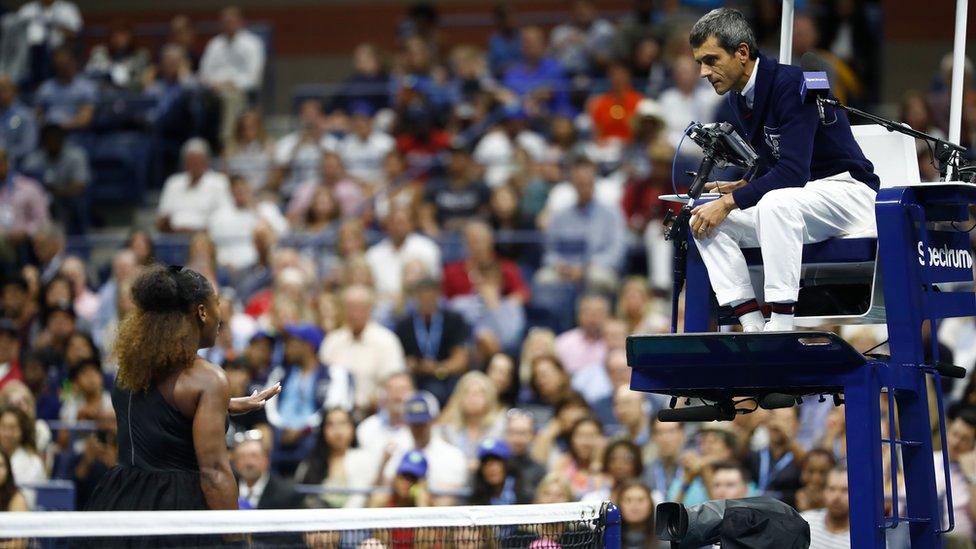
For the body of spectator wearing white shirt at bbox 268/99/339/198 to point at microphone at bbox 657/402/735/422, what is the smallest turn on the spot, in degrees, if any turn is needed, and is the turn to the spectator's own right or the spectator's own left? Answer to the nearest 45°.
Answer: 0° — they already face it

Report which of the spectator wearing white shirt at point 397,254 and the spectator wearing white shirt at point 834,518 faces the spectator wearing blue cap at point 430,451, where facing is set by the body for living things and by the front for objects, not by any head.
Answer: the spectator wearing white shirt at point 397,254

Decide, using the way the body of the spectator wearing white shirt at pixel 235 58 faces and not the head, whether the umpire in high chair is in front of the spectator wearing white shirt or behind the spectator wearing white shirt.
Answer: in front

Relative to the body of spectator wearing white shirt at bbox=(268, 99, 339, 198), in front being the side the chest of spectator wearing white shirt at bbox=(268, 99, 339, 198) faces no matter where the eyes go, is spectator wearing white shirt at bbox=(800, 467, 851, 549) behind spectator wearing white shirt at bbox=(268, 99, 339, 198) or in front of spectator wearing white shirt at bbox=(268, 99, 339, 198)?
in front

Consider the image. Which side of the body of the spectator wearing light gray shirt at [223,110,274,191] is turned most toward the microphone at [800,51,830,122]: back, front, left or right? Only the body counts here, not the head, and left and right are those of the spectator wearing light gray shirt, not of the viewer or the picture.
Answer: front

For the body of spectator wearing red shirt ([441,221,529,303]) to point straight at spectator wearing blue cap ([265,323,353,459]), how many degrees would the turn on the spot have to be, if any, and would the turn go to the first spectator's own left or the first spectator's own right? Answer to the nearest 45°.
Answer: approximately 45° to the first spectator's own right

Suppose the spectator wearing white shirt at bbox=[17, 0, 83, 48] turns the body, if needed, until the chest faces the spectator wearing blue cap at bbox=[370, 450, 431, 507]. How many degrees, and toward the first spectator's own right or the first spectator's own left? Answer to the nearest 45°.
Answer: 0° — they already face them

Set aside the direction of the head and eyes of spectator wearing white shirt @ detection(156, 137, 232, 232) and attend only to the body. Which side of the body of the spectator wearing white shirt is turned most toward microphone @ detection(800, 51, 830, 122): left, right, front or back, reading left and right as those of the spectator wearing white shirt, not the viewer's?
front

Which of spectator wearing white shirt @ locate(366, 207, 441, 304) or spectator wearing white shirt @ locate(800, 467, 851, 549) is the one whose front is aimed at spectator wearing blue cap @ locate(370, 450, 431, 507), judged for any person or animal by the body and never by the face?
spectator wearing white shirt @ locate(366, 207, 441, 304)

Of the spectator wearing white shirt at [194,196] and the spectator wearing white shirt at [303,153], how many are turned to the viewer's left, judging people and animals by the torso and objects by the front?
0

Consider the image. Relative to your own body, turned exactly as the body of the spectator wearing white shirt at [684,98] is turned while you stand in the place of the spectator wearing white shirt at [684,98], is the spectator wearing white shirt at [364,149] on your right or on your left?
on your right

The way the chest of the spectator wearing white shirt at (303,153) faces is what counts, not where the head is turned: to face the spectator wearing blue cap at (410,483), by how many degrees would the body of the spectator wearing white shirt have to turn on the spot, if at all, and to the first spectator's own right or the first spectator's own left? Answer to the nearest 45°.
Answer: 0° — they already face them

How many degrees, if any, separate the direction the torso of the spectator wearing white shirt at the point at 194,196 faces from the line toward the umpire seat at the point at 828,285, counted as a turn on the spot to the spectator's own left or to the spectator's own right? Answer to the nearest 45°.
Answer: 0° — they already face it
